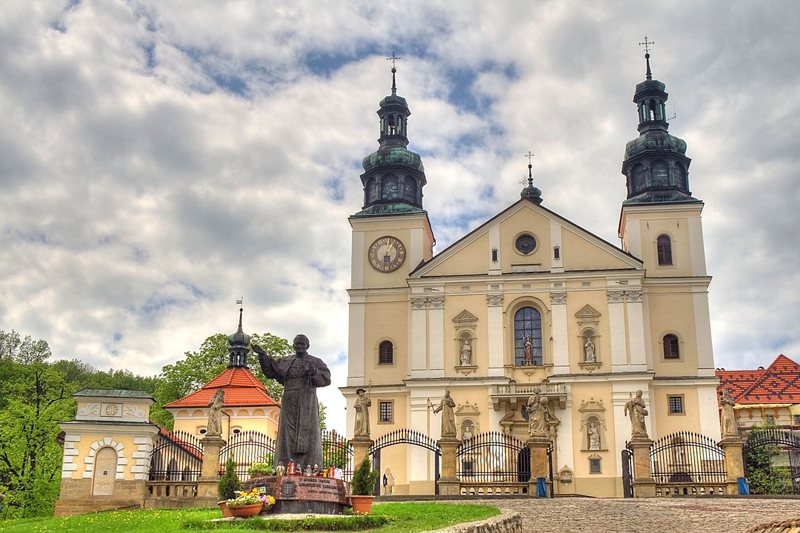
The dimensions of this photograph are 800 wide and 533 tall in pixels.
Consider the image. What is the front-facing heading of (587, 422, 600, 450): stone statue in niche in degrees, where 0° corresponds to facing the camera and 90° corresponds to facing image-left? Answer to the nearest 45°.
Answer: approximately 0°

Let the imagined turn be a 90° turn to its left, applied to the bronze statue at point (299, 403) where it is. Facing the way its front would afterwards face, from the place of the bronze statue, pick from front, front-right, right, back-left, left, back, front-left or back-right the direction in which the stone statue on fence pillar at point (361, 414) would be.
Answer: left

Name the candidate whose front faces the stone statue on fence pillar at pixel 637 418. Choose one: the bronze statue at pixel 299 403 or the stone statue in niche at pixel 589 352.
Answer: the stone statue in niche at pixel 589 352

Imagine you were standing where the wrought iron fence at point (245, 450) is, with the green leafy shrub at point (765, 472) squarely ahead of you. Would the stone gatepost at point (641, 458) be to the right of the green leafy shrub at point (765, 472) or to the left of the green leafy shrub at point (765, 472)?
right

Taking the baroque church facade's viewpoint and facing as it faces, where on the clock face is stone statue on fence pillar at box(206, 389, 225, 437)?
The stone statue on fence pillar is roughly at 1 o'clock from the baroque church facade.

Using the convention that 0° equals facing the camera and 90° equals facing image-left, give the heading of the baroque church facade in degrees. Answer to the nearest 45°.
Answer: approximately 0°

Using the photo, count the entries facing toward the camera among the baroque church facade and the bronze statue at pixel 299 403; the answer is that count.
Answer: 2

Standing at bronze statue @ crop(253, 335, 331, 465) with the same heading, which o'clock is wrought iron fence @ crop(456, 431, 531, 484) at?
The wrought iron fence is roughly at 7 o'clock from the bronze statue.

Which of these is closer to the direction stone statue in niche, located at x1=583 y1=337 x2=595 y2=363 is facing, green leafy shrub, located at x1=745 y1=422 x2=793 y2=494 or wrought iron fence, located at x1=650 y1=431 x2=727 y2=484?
the wrought iron fence
